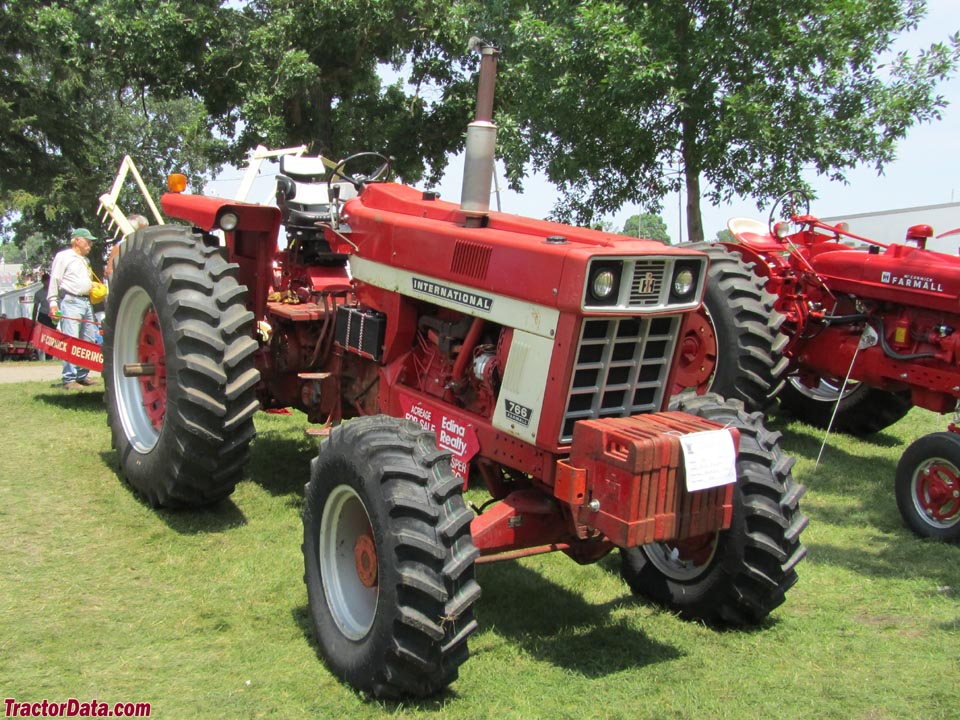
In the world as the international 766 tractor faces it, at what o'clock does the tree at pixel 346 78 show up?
The tree is roughly at 7 o'clock from the international 766 tractor.

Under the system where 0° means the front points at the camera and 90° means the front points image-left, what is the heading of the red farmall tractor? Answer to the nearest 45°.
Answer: approximately 315°

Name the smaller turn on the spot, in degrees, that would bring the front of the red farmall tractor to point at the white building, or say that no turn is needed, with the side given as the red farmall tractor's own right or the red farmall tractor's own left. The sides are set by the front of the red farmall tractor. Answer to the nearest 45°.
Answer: approximately 135° to the red farmall tractor's own left

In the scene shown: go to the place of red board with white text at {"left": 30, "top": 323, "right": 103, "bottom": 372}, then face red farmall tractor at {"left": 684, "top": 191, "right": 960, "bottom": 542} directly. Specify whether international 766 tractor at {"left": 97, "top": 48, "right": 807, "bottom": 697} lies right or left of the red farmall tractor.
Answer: right

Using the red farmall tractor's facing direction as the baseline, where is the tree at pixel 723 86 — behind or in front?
behind

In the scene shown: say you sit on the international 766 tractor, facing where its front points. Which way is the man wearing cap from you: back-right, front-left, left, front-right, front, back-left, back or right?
back

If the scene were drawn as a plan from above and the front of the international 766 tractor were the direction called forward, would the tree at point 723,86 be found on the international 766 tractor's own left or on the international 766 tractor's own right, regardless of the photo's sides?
on the international 766 tractor's own left

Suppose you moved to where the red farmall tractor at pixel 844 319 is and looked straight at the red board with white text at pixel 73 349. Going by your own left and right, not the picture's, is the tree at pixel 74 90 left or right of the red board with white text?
right

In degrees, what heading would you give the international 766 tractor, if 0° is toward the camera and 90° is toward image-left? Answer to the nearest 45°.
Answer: approximately 315°

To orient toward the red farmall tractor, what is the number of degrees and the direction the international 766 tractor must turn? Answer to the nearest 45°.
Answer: approximately 90° to its left
